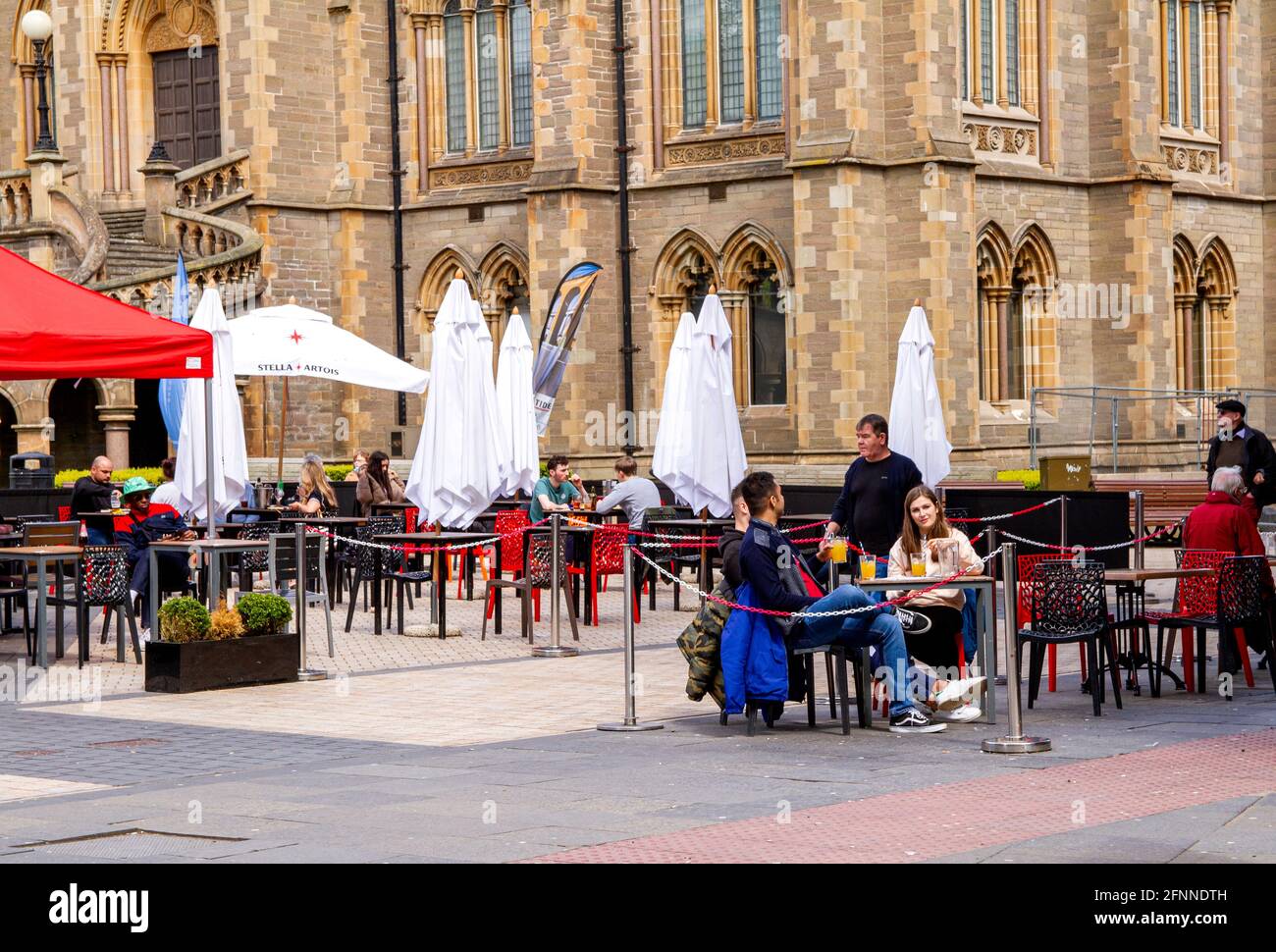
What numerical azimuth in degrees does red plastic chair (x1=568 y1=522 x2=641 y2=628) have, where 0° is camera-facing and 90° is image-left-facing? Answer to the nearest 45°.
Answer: approximately 135°

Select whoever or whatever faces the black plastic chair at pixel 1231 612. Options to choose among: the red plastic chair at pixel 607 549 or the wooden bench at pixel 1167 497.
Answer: the wooden bench

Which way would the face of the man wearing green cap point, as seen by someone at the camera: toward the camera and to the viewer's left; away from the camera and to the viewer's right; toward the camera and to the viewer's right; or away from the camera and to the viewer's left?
toward the camera and to the viewer's right

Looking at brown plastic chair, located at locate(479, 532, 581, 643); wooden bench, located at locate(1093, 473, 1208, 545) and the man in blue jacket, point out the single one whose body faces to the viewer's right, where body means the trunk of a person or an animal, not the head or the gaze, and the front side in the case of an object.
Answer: the man in blue jacket

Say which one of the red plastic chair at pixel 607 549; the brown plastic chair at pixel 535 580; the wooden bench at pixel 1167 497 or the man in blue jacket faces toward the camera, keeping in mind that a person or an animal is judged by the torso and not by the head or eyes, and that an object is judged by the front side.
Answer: the wooden bench

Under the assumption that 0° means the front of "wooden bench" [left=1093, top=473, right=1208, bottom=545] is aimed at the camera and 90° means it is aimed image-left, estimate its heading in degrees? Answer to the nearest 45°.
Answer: approximately 0°

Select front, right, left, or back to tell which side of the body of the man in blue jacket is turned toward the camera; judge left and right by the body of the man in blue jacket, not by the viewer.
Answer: right

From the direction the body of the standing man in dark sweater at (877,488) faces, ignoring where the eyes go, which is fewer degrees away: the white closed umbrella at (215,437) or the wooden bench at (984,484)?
the white closed umbrella

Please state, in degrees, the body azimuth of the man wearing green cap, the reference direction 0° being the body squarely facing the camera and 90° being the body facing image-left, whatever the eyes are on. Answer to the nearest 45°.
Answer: approximately 315°

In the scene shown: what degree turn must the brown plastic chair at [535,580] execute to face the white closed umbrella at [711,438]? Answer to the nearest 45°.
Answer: approximately 90° to its right

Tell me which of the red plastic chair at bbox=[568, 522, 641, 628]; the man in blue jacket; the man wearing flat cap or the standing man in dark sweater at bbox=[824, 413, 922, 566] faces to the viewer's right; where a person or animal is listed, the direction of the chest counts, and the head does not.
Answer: the man in blue jacket
